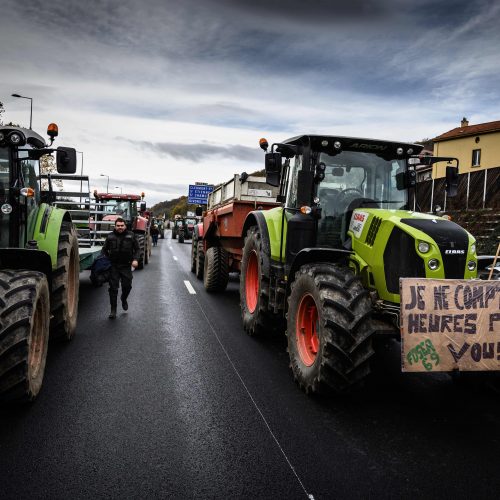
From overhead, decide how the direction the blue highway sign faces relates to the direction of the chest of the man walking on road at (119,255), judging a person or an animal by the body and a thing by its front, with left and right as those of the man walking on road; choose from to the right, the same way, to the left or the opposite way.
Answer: the same way

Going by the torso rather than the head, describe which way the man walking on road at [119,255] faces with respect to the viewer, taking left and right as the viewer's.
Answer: facing the viewer

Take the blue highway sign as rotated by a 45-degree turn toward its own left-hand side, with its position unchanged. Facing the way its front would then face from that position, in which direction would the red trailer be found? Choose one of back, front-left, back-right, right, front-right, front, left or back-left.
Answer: front-right

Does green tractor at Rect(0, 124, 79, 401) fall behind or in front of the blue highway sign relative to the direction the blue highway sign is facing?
in front

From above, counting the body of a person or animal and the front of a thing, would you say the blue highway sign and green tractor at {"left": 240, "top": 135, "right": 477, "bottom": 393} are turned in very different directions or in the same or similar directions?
same or similar directions

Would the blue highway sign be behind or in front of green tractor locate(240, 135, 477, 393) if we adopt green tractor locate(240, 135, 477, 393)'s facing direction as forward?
behind

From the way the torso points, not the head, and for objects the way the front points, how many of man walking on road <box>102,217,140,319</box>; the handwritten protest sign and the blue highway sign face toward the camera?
3

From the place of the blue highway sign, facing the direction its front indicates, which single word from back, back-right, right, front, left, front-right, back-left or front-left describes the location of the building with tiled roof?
left

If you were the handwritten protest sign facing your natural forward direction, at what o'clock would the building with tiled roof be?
The building with tiled roof is roughly at 6 o'clock from the handwritten protest sign.

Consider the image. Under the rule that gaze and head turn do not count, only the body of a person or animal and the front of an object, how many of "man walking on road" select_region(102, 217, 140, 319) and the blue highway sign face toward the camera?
2

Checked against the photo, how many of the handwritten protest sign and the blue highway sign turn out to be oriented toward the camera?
2

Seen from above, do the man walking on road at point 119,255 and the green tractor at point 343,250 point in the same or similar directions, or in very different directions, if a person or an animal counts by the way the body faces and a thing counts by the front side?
same or similar directions

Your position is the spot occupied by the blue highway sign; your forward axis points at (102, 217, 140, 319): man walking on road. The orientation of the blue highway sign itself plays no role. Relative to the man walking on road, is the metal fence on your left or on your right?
left

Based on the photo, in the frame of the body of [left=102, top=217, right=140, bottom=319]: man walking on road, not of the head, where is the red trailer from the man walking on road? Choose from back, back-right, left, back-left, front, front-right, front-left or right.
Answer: back-left

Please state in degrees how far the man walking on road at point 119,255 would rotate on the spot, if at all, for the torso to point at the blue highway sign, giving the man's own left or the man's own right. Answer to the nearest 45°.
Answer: approximately 180°

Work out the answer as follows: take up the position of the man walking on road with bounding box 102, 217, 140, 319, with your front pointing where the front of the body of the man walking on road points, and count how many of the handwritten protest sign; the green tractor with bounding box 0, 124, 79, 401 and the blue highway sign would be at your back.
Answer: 1

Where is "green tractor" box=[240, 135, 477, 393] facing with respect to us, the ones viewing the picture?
facing the viewer and to the right of the viewer

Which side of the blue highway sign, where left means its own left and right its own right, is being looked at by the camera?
front

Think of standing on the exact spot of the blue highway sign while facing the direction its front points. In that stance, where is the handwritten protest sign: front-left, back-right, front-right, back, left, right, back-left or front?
front

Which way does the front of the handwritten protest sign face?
toward the camera
